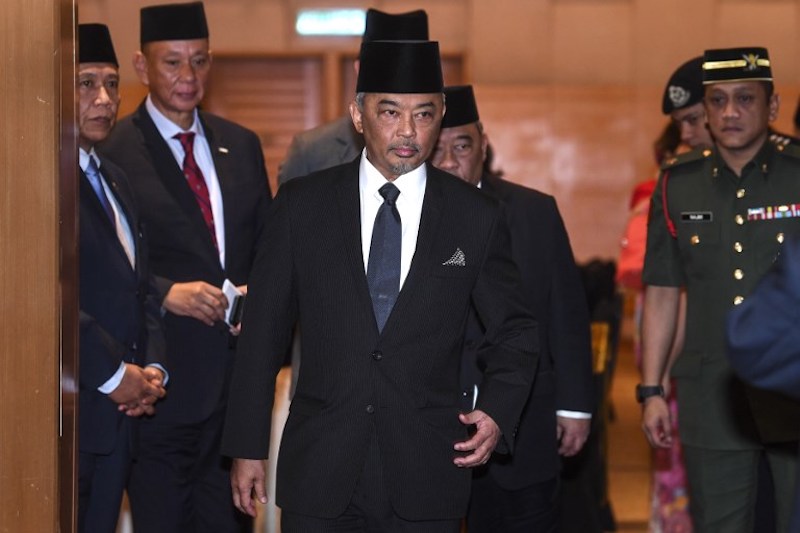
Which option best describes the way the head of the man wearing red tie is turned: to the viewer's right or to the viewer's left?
to the viewer's right

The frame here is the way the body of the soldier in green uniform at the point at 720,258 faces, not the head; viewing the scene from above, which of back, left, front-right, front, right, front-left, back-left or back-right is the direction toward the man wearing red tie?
right

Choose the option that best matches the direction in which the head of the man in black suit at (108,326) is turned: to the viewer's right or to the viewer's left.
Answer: to the viewer's right

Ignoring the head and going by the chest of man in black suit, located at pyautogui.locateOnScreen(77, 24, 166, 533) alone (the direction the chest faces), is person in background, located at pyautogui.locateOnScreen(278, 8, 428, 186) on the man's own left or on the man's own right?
on the man's own left

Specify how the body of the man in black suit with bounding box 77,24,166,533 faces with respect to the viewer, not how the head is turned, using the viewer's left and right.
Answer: facing the viewer and to the right of the viewer

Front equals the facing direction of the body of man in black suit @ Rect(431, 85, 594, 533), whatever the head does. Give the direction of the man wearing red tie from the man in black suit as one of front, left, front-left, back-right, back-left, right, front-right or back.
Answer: front-right

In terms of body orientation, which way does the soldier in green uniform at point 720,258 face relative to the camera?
toward the camera

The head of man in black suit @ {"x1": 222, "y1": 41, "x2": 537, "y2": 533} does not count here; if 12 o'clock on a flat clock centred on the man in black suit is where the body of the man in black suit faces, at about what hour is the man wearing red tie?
The man wearing red tie is roughly at 5 o'clock from the man in black suit.

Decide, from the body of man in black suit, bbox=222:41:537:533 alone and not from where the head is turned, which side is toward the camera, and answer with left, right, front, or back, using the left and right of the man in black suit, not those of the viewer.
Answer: front

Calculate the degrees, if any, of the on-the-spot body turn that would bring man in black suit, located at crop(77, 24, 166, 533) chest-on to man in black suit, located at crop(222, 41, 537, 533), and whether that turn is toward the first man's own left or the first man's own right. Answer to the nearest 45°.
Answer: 0° — they already face them

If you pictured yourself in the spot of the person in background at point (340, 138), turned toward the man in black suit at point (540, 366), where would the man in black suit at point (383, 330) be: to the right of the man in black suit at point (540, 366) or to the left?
right

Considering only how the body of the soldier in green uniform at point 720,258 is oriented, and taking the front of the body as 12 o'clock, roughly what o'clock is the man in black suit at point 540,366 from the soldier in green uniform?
The man in black suit is roughly at 3 o'clock from the soldier in green uniform.

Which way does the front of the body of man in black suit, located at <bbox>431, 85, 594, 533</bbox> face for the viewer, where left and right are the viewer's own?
facing the viewer and to the left of the viewer

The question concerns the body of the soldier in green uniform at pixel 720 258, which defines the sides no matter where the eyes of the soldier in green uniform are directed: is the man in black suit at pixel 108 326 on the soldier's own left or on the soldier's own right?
on the soldier's own right
